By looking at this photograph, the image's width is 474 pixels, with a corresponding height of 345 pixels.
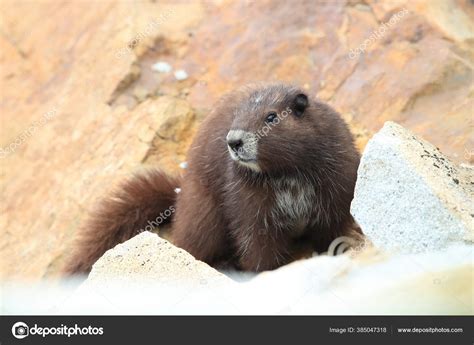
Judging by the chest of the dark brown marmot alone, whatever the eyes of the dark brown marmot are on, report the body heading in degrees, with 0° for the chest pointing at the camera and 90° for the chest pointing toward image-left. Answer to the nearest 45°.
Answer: approximately 315°

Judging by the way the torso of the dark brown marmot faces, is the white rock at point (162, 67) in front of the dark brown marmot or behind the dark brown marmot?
behind

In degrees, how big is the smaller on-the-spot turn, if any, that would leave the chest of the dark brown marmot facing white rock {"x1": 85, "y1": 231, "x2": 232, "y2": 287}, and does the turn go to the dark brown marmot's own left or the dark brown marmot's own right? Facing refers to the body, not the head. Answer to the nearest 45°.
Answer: approximately 90° to the dark brown marmot's own right
